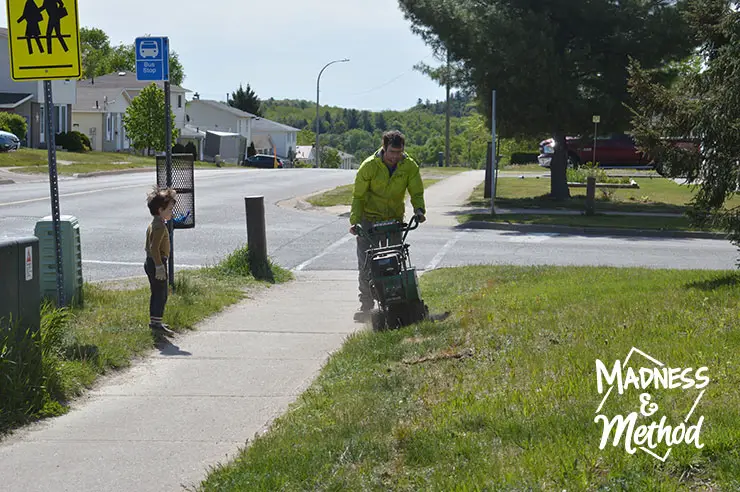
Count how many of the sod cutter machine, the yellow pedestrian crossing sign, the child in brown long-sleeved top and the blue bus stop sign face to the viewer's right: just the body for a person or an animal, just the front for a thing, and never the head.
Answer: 1

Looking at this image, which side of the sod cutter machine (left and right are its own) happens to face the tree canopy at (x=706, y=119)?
left

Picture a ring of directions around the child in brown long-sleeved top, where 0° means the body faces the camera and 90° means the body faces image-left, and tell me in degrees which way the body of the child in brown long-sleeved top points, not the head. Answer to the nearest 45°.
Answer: approximately 270°

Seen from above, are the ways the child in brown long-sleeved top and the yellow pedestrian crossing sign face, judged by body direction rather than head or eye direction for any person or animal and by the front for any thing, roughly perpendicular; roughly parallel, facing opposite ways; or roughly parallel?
roughly perpendicular

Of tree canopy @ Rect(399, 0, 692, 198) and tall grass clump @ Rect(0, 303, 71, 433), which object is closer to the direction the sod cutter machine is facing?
the tall grass clump

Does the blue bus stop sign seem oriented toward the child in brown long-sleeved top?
yes

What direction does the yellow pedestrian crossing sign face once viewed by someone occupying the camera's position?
facing the viewer

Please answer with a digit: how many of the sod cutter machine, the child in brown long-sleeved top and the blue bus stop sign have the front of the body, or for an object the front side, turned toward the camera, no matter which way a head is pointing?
2

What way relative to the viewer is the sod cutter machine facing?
toward the camera

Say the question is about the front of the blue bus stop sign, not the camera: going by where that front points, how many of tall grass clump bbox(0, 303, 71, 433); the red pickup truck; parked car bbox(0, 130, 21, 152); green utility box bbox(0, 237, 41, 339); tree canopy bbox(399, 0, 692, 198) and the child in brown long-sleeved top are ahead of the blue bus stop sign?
3

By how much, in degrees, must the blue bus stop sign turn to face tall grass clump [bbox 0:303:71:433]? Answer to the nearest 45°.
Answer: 0° — it already faces it
